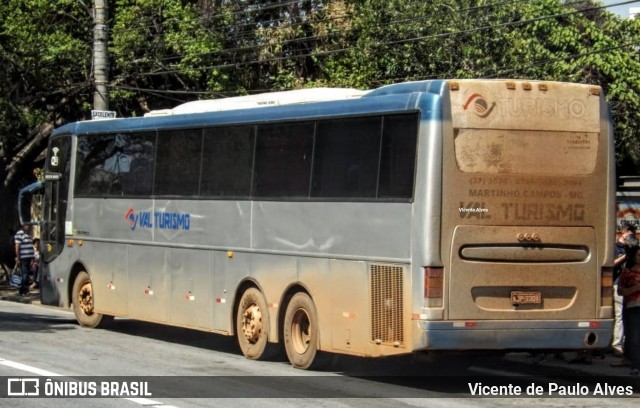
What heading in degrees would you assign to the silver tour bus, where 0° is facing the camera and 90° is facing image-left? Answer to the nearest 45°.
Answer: approximately 135°

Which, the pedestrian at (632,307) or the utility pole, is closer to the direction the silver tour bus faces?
the utility pole

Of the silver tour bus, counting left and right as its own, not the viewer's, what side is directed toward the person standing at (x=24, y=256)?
front
